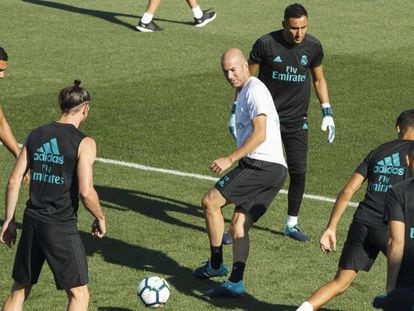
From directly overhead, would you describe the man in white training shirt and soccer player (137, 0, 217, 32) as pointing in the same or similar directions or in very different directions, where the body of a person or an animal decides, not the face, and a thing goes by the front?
very different directions

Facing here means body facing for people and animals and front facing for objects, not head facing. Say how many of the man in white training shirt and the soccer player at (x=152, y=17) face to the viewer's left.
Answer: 1

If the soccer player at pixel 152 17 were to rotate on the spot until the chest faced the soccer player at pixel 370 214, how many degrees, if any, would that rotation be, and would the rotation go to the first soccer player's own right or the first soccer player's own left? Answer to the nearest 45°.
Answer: approximately 90° to the first soccer player's own right

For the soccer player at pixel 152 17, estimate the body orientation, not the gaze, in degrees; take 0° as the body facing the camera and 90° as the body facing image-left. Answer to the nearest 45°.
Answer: approximately 270°

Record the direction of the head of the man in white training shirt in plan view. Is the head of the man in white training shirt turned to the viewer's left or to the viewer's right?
to the viewer's left

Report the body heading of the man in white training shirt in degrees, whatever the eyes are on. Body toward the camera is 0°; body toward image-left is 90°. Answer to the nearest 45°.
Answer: approximately 90°
